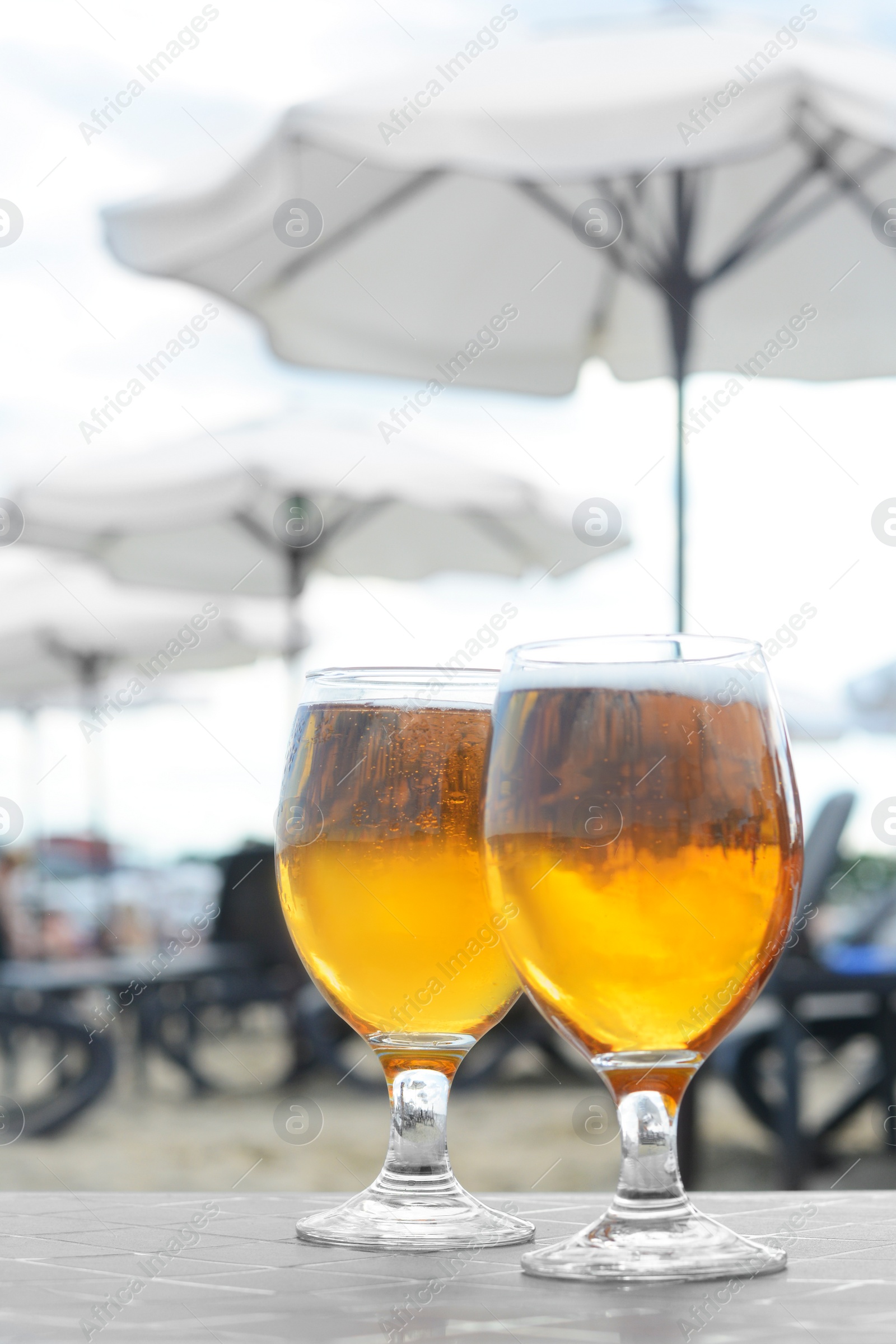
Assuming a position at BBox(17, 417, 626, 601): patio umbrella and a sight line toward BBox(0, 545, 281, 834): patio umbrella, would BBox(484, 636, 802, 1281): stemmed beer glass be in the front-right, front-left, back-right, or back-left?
back-left

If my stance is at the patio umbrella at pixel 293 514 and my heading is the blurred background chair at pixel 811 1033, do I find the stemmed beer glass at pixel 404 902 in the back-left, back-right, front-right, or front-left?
front-right
